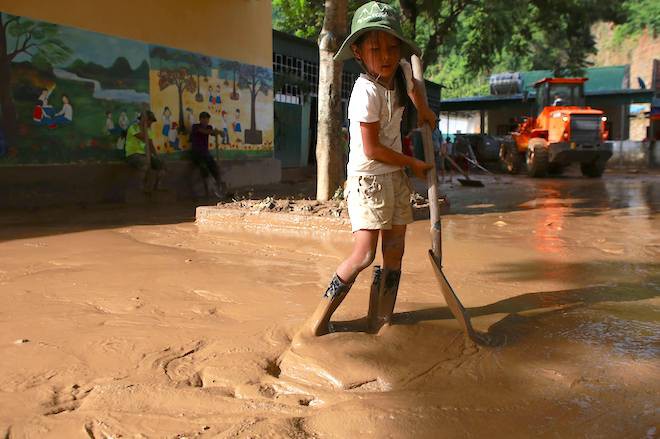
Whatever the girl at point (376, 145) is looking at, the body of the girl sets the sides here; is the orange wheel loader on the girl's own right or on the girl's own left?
on the girl's own left

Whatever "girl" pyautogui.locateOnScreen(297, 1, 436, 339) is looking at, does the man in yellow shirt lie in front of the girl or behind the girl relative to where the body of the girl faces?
behind

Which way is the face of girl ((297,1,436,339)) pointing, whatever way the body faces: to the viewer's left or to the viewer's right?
to the viewer's right

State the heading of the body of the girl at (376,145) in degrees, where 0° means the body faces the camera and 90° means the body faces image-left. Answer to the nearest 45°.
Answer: approximately 315°
